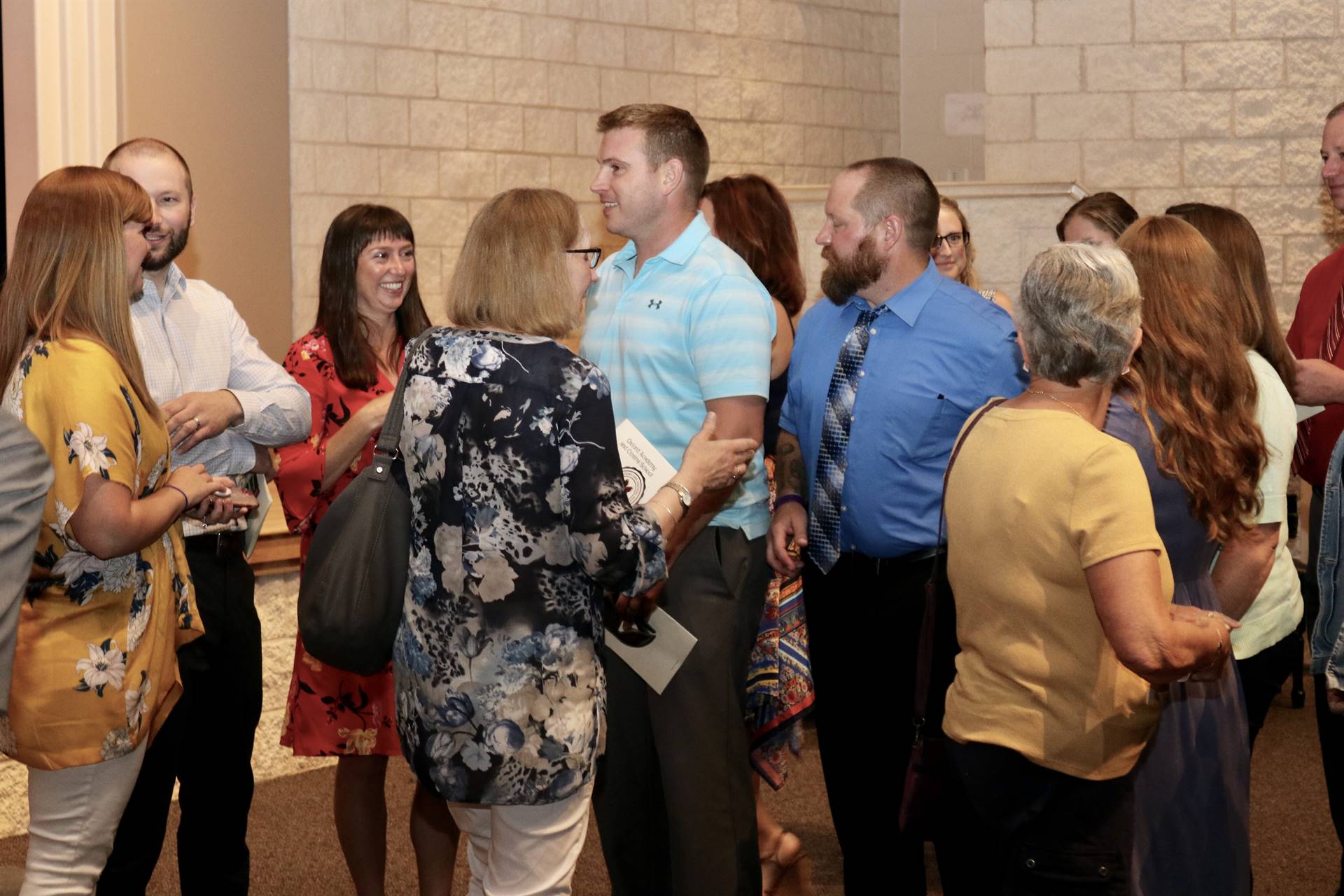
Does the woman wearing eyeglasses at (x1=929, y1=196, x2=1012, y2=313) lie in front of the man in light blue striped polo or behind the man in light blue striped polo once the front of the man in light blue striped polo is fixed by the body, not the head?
behind

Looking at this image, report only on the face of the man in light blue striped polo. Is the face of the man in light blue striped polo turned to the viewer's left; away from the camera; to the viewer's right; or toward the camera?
to the viewer's left

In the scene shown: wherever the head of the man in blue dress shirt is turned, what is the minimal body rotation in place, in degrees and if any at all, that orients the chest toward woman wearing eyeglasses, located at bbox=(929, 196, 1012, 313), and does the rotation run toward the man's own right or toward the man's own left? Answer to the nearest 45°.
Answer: approximately 135° to the man's own right

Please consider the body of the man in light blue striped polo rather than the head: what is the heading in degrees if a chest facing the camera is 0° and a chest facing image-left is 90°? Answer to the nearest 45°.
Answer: approximately 45°

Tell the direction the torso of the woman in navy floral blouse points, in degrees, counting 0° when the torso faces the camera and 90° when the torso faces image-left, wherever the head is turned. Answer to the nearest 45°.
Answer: approximately 225°

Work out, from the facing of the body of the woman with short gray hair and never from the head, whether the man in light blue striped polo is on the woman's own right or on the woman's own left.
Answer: on the woman's own left
